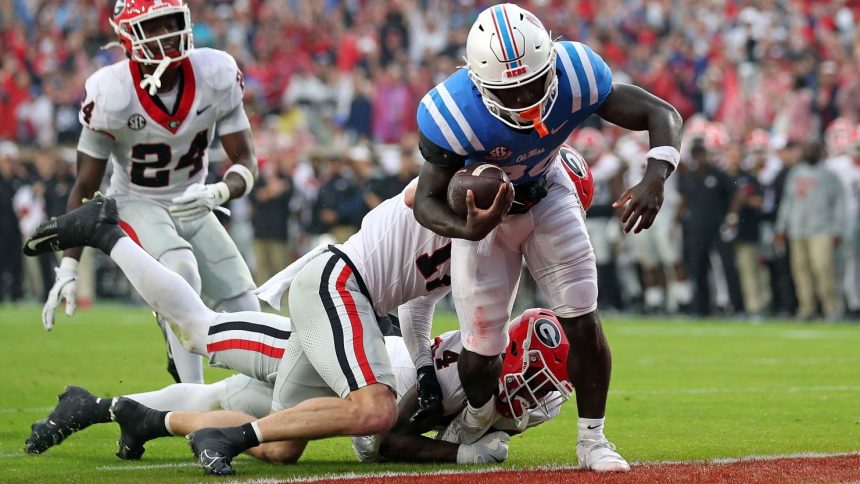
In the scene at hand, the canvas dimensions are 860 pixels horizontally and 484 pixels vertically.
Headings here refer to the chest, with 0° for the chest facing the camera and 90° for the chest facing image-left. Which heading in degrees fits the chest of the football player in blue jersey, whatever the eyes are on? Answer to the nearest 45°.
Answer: approximately 0°

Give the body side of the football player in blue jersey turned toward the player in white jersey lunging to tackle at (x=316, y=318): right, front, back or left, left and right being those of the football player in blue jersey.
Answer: right
